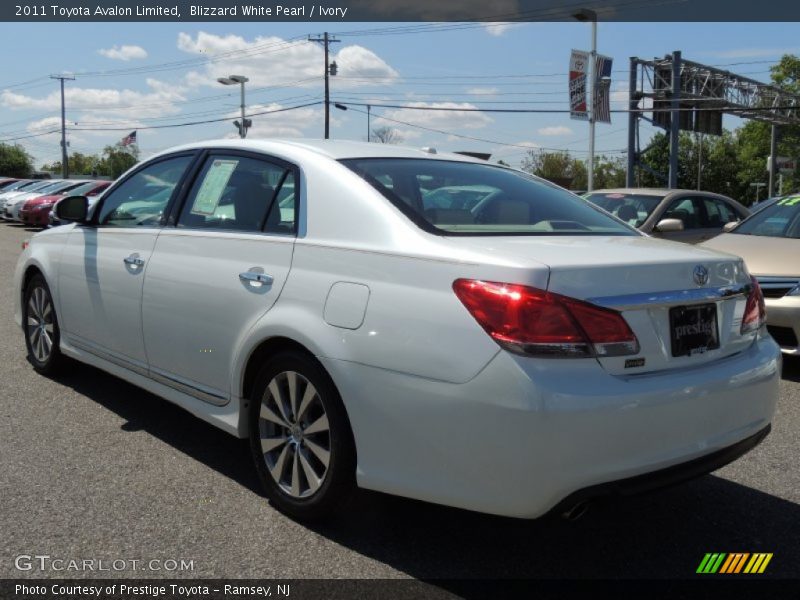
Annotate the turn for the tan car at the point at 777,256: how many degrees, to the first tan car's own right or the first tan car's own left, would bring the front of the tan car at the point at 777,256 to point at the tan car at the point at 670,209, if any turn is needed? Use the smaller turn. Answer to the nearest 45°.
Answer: approximately 135° to the first tan car's own right

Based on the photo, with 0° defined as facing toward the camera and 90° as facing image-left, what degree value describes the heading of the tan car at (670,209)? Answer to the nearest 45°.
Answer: approximately 45°

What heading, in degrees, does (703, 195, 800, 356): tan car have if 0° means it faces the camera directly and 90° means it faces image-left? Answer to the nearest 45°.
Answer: approximately 45°

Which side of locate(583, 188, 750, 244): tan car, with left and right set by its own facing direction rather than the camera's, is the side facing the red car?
right

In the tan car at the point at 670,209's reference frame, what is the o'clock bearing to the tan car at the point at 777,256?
the tan car at the point at 777,256 is roughly at 10 o'clock from the tan car at the point at 670,209.

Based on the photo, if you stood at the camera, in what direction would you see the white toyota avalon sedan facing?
facing away from the viewer and to the left of the viewer

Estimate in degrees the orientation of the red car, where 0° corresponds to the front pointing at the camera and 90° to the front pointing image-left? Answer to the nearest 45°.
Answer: approximately 45°

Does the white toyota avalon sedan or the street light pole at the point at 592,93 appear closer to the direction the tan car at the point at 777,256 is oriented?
the white toyota avalon sedan

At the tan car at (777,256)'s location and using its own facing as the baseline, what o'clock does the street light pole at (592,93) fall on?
The street light pole is roughly at 4 o'clock from the tan car.
